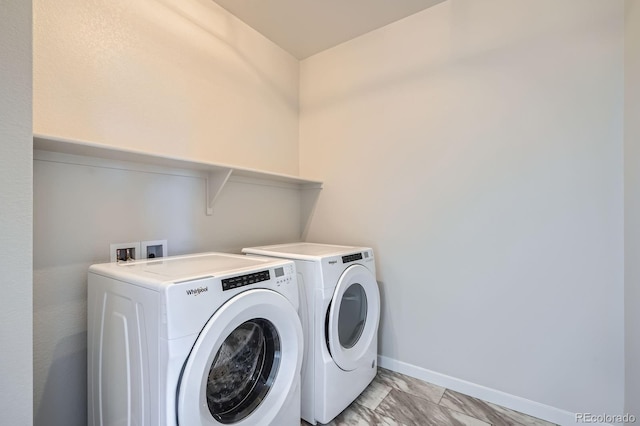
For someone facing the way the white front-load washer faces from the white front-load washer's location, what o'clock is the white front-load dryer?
The white front-load dryer is roughly at 10 o'clock from the white front-load washer.

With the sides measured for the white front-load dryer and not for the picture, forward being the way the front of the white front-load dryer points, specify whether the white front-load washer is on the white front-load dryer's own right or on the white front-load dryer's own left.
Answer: on the white front-load dryer's own right

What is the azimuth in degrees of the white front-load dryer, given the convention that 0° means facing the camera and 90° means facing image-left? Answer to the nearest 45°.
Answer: approximately 315°
